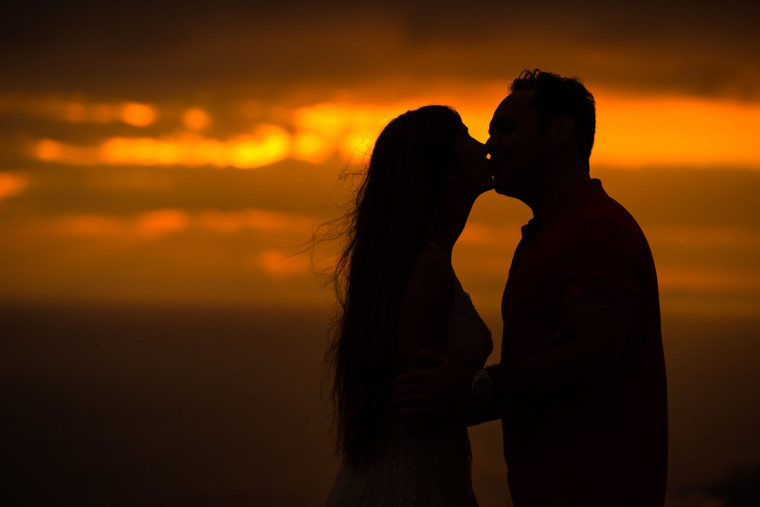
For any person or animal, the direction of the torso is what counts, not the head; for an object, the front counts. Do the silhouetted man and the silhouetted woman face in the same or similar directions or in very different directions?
very different directions

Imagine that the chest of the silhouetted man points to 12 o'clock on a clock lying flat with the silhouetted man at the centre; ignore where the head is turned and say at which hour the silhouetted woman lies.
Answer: The silhouetted woman is roughly at 12 o'clock from the silhouetted man.

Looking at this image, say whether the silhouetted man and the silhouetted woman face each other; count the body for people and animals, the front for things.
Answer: yes

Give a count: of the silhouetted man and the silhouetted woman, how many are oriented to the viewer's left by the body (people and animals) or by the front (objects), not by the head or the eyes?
1

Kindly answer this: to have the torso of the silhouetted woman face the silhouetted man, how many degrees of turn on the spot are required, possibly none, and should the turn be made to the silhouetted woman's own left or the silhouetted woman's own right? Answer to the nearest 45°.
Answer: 0° — they already face them

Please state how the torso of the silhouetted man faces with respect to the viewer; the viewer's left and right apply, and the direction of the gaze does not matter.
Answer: facing to the left of the viewer

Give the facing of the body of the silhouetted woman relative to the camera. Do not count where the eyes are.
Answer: to the viewer's right

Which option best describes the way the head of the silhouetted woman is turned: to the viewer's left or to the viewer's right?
to the viewer's right

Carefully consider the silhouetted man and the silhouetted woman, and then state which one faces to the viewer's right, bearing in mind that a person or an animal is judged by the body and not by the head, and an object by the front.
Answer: the silhouetted woman
